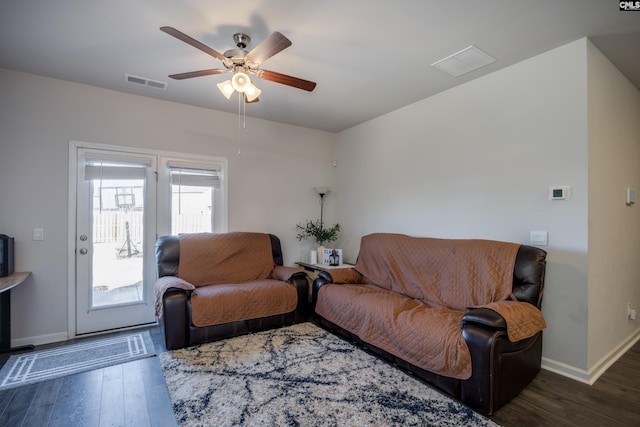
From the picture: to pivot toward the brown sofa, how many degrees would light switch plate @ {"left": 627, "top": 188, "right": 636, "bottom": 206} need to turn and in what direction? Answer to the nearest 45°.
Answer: approximately 90° to its right

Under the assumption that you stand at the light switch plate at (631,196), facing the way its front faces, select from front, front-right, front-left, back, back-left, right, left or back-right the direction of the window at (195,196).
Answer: right

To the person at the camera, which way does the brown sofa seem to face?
facing the viewer and to the left of the viewer

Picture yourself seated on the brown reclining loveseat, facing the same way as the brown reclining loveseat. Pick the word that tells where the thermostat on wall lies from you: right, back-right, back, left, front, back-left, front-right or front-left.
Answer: front

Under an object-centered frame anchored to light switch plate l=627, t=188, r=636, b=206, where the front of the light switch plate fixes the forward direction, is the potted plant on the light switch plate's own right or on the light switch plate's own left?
on the light switch plate's own right

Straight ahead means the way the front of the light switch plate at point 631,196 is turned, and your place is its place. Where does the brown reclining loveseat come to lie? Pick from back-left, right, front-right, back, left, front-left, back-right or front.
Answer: right

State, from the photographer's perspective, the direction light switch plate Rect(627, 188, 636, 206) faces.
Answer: facing the viewer and to the right of the viewer

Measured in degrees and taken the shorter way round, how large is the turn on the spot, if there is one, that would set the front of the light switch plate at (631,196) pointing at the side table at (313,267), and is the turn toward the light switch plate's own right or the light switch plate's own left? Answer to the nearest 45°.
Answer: approximately 90° to the light switch plate's own right

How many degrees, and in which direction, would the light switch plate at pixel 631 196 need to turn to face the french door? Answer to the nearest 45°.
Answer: approximately 90° to its right

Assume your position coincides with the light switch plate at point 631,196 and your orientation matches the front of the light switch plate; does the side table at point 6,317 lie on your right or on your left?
on your right

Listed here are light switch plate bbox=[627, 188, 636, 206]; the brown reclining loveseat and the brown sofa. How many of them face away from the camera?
0
